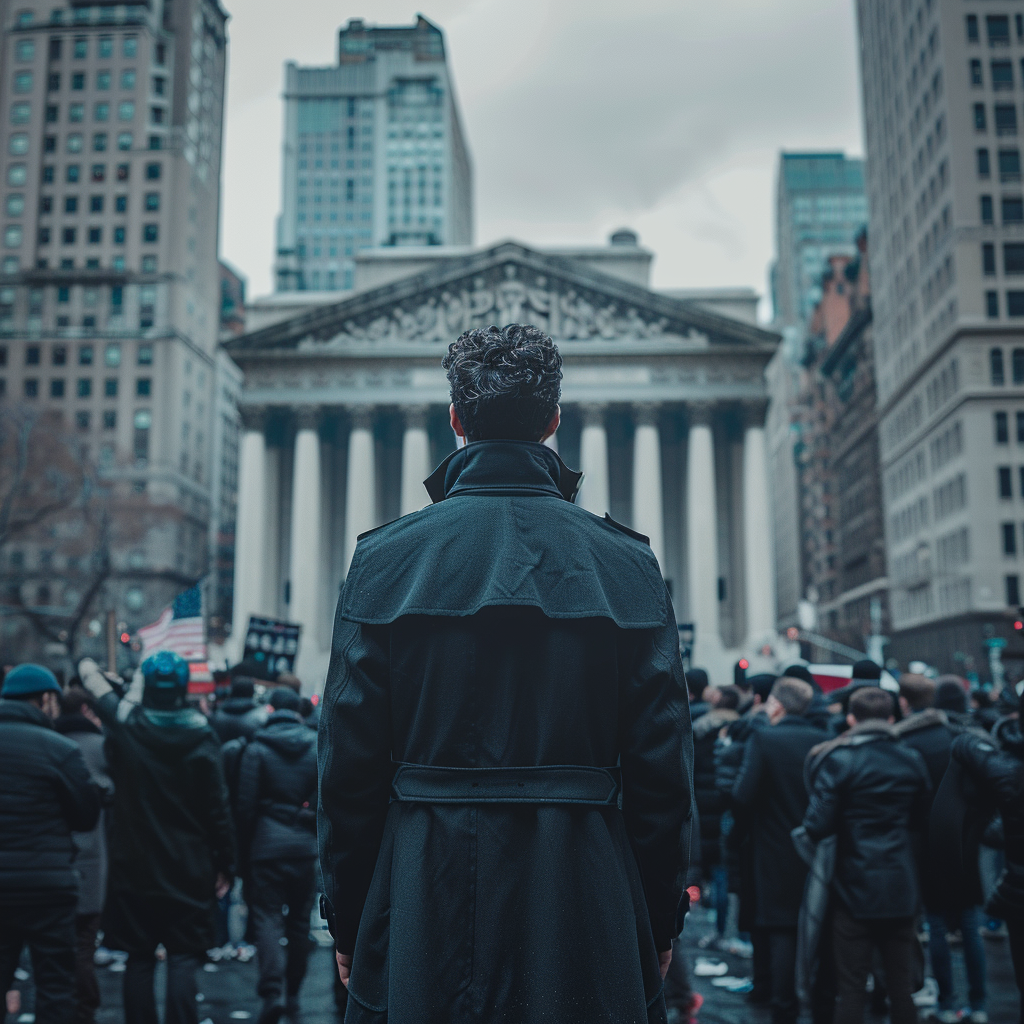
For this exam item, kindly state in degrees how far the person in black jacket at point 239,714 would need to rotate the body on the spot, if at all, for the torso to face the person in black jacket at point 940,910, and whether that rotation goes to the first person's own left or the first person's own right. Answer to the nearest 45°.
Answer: approximately 135° to the first person's own right

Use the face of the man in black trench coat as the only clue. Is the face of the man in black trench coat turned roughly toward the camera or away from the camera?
away from the camera

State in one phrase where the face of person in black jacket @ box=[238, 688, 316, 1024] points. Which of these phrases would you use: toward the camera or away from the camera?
away from the camera

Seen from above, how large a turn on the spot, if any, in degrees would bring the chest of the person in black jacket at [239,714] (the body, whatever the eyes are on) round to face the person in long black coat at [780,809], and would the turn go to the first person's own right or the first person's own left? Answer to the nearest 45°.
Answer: approximately 135° to the first person's own right

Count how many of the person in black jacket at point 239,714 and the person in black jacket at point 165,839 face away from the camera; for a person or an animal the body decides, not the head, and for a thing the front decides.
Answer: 2

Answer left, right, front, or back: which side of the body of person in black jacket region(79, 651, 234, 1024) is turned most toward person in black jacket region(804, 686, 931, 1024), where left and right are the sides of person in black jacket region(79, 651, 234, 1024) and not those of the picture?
right

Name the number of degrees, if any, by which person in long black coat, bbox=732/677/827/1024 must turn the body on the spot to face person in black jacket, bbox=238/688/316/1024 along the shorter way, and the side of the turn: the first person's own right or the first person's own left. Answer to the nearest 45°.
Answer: approximately 45° to the first person's own left

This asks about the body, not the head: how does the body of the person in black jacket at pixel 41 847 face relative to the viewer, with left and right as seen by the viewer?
facing away from the viewer and to the right of the viewer

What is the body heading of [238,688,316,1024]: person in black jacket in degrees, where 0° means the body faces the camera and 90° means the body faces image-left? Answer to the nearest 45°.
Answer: approximately 180°

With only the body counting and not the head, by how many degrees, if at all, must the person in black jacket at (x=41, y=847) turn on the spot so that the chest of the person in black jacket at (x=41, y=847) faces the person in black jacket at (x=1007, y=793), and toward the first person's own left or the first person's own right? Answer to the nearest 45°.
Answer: approximately 45° to the first person's own right

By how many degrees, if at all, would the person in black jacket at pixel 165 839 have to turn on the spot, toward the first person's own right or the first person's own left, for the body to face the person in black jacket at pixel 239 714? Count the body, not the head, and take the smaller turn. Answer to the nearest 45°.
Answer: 0° — they already face them

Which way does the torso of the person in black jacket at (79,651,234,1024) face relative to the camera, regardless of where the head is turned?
away from the camera

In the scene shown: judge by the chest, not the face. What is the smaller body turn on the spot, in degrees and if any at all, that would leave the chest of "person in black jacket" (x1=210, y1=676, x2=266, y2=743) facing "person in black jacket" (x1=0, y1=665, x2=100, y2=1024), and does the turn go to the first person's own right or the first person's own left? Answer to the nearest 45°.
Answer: approximately 180°
